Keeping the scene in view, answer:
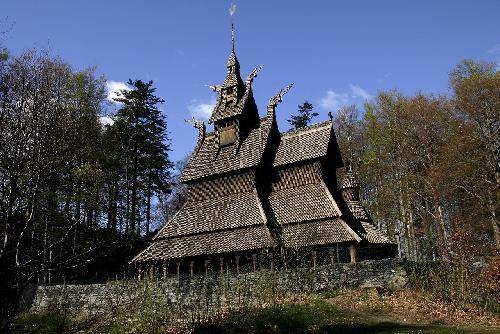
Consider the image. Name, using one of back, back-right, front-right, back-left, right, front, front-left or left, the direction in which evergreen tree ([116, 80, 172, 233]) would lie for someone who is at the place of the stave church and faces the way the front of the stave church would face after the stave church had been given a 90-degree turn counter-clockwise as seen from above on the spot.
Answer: right

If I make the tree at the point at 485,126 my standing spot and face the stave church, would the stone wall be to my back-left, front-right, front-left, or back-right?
front-left

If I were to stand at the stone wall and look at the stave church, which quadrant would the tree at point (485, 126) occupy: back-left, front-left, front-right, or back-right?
front-right

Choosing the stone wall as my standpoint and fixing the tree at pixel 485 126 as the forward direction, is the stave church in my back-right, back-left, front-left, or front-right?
front-left
